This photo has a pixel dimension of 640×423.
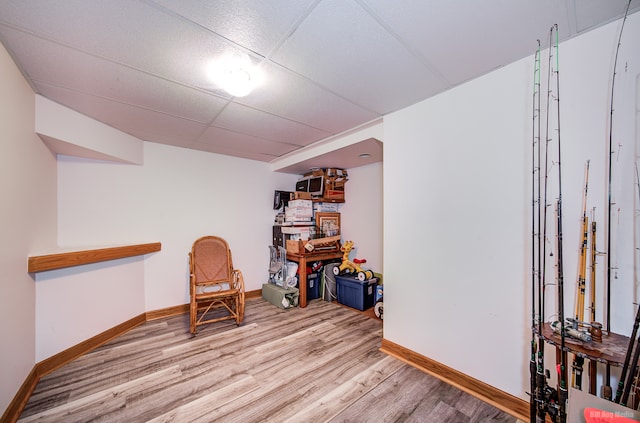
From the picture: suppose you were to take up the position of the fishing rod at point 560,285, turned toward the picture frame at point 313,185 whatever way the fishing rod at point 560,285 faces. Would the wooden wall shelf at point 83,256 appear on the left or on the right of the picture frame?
left

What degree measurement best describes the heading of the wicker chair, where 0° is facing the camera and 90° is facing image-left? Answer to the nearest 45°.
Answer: approximately 315°

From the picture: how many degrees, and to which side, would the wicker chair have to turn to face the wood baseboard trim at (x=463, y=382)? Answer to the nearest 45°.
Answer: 0° — it already faces it

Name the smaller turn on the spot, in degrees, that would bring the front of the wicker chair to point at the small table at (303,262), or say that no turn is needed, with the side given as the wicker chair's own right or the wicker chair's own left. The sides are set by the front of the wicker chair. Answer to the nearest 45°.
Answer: approximately 135° to the wicker chair's own left

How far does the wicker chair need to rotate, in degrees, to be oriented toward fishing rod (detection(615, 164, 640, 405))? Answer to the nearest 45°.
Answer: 0° — it already faces it
